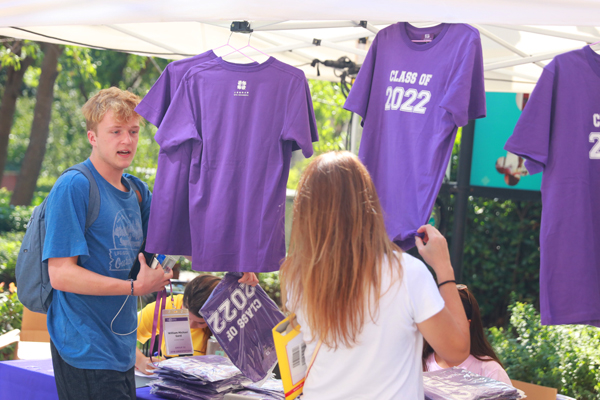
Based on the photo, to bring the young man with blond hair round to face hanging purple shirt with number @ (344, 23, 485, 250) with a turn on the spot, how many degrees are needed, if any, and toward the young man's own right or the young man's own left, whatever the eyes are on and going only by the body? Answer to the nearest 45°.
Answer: approximately 45° to the young man's own left

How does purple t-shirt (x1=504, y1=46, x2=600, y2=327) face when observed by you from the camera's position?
facing the viewer

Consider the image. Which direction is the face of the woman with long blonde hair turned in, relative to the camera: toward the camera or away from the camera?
away from the camera

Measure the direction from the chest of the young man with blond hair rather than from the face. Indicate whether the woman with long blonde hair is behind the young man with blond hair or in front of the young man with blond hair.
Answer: in front

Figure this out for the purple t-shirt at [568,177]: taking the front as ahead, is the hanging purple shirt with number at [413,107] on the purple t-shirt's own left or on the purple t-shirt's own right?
on the purple t-shirt's own right

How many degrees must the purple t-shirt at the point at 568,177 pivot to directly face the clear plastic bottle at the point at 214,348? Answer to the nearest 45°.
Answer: approximately 90° to its right
